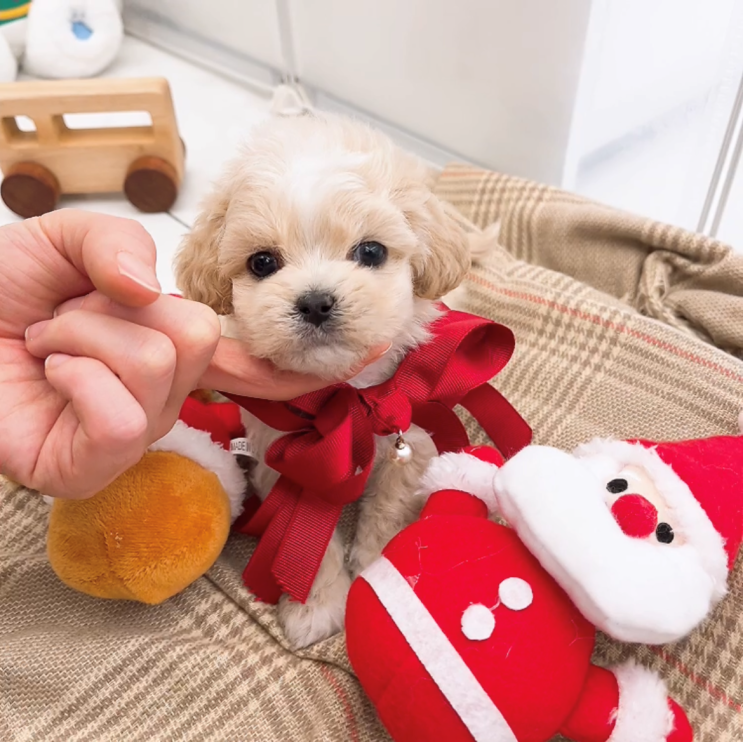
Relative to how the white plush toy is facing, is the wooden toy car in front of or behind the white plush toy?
in front

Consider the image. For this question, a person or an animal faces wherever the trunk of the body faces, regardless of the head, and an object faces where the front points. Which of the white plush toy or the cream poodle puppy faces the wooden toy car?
the white plush toy

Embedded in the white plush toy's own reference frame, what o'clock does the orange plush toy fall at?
The orange plush toy is roughly at 12 o'clock from the white plush toy.

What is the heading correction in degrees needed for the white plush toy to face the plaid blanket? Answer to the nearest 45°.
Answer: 0° — it already faces it

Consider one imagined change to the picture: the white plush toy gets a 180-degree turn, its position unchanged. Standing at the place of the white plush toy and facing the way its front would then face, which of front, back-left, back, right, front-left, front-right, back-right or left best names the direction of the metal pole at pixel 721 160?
back-right

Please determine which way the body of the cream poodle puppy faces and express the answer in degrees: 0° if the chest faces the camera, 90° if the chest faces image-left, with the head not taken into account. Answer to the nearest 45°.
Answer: approximately 0°

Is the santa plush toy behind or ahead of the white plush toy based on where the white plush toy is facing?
ahead

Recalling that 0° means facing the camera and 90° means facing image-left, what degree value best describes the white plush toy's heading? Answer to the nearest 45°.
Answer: approximately 0°

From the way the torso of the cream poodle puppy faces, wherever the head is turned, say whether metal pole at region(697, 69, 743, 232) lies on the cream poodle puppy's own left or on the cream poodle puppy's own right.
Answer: on the cream poodle puppy's own left
